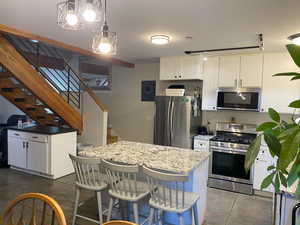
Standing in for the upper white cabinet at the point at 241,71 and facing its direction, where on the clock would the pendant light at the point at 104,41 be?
The pendant light is roughly at 1 o'clock from the upper white cabinet.

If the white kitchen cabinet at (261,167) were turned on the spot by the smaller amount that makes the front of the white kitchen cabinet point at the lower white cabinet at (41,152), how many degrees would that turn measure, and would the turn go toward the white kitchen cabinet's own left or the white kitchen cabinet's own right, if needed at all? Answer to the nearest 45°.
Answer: approximately 90° to the white kitchen cabinet's own right

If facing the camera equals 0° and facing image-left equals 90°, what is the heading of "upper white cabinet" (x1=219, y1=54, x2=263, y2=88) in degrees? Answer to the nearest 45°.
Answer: approximately 0°

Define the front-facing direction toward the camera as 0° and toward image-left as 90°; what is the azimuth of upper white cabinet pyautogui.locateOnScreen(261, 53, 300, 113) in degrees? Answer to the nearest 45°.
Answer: approximately 0°

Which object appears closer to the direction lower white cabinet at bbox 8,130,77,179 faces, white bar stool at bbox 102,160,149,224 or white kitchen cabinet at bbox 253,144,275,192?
the white bar stool

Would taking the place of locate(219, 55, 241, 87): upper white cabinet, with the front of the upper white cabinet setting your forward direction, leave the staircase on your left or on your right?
on your right
